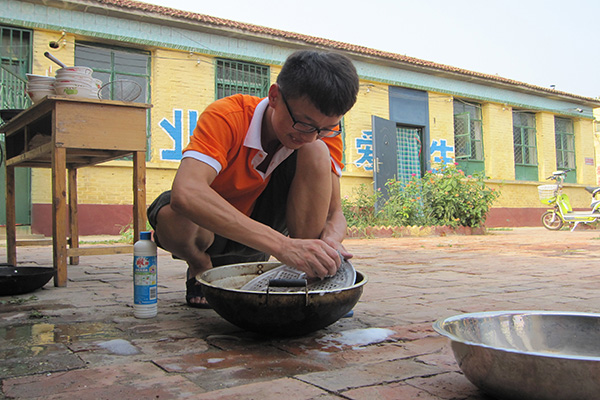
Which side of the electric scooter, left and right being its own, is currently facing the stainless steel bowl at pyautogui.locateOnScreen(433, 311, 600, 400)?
left

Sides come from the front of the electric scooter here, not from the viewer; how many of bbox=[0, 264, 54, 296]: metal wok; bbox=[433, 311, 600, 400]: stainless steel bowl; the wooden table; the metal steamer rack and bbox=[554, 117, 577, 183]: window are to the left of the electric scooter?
4

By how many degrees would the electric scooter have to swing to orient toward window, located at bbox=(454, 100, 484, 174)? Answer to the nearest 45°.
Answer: approximately 45° to its right

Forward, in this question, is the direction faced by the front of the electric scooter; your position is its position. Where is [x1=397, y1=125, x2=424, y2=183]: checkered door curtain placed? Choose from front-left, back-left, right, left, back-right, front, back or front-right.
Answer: front

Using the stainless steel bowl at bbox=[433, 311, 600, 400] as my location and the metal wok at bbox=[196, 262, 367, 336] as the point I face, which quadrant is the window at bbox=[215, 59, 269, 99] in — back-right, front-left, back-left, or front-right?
front-right

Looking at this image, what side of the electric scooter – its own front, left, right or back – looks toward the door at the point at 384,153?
front

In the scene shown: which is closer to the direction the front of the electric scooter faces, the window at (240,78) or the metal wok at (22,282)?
the window

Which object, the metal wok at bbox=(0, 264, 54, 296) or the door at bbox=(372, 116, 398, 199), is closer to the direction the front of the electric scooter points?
the door

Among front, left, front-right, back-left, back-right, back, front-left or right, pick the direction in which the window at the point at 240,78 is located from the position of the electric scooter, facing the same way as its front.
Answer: front-left

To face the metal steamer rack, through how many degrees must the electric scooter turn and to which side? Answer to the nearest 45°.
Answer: approximately 90° to its left

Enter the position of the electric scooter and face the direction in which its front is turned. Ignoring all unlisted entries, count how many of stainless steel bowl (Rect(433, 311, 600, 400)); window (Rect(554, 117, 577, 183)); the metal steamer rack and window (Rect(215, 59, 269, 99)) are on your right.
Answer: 1

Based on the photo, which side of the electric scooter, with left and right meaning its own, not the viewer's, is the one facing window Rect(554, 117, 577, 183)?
right

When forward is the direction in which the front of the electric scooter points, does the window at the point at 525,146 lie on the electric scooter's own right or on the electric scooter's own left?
on the electric scooter's own right

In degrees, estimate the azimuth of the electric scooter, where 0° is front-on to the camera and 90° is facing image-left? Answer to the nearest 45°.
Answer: approximately 90°

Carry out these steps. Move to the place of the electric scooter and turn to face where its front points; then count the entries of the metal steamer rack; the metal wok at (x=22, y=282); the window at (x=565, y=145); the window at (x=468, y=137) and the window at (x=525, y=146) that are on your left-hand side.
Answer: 2
